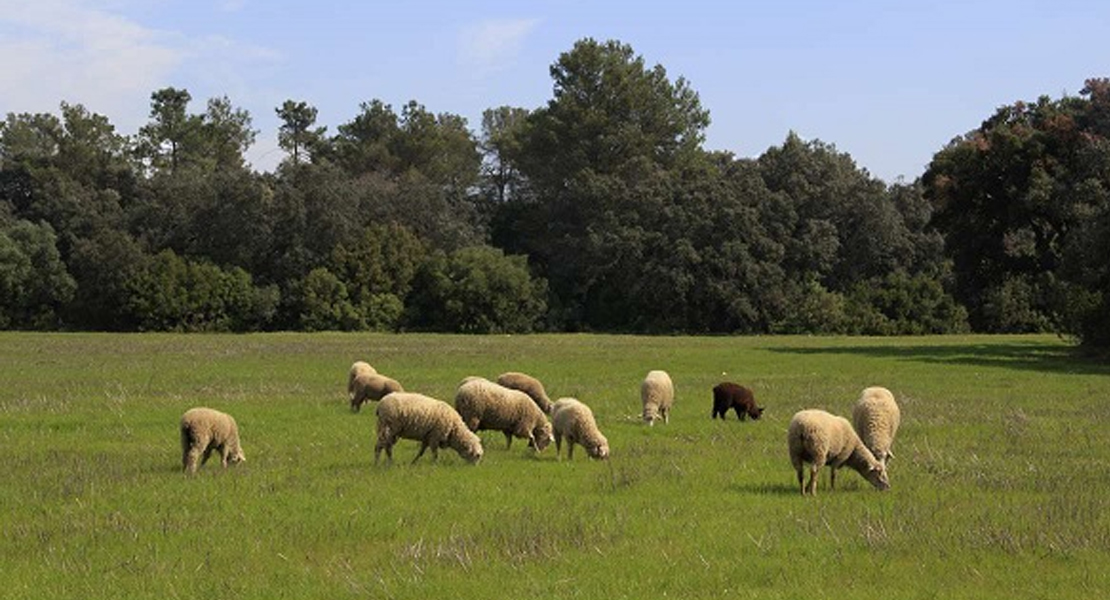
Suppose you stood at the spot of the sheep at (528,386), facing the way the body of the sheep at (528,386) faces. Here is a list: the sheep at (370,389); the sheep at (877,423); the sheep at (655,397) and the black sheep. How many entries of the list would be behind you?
1

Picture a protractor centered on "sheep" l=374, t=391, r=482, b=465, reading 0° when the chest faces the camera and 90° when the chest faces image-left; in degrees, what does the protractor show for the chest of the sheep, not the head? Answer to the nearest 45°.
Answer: approximately 270°

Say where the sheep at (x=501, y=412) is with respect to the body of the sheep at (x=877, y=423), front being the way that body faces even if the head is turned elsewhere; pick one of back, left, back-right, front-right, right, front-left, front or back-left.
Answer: right

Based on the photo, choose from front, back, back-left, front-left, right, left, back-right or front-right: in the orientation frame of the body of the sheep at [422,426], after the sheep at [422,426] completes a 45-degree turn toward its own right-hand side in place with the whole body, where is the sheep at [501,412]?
left

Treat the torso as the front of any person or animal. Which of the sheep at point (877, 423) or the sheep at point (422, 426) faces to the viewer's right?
the sheep at point (422, 426)

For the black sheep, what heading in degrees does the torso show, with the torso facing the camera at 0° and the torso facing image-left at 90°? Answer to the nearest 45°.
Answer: approximately 270°

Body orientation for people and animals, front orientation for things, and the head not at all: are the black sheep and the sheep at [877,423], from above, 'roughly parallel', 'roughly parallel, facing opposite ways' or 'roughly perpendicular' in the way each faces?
roughly perpendicular

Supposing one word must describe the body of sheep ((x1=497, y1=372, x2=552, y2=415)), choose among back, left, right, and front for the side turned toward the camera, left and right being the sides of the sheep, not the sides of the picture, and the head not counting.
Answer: right

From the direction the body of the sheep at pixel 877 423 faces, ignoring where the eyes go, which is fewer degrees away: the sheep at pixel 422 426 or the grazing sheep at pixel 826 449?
the grazing sheep

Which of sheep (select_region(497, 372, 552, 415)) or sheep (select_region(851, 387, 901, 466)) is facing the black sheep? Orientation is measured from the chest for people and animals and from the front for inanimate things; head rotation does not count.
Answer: sheep (select_region(497, 372, 552, 415))

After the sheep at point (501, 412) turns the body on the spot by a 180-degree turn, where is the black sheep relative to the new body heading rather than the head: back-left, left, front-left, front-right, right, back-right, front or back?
back-right

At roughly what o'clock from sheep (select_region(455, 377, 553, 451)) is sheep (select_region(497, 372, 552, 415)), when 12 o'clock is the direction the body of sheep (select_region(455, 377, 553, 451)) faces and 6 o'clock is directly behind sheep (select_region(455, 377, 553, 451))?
sheep (select_region(497, 372, 552, 415)) is roughly at 9 o'clock from sheep (select_region(455, 377, 553, 451)).

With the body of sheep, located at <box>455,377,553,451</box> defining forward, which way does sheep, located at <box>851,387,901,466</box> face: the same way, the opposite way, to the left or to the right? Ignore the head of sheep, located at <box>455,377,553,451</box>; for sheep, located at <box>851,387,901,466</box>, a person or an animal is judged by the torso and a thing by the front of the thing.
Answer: to the right

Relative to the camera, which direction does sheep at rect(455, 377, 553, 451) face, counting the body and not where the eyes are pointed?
to the viewer's right

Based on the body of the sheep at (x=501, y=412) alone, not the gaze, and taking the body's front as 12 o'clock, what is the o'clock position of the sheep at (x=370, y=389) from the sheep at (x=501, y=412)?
the sheep at (x=370, y=389) is roughly at 8 o'clock from the sheep at (x=501, y=412).
